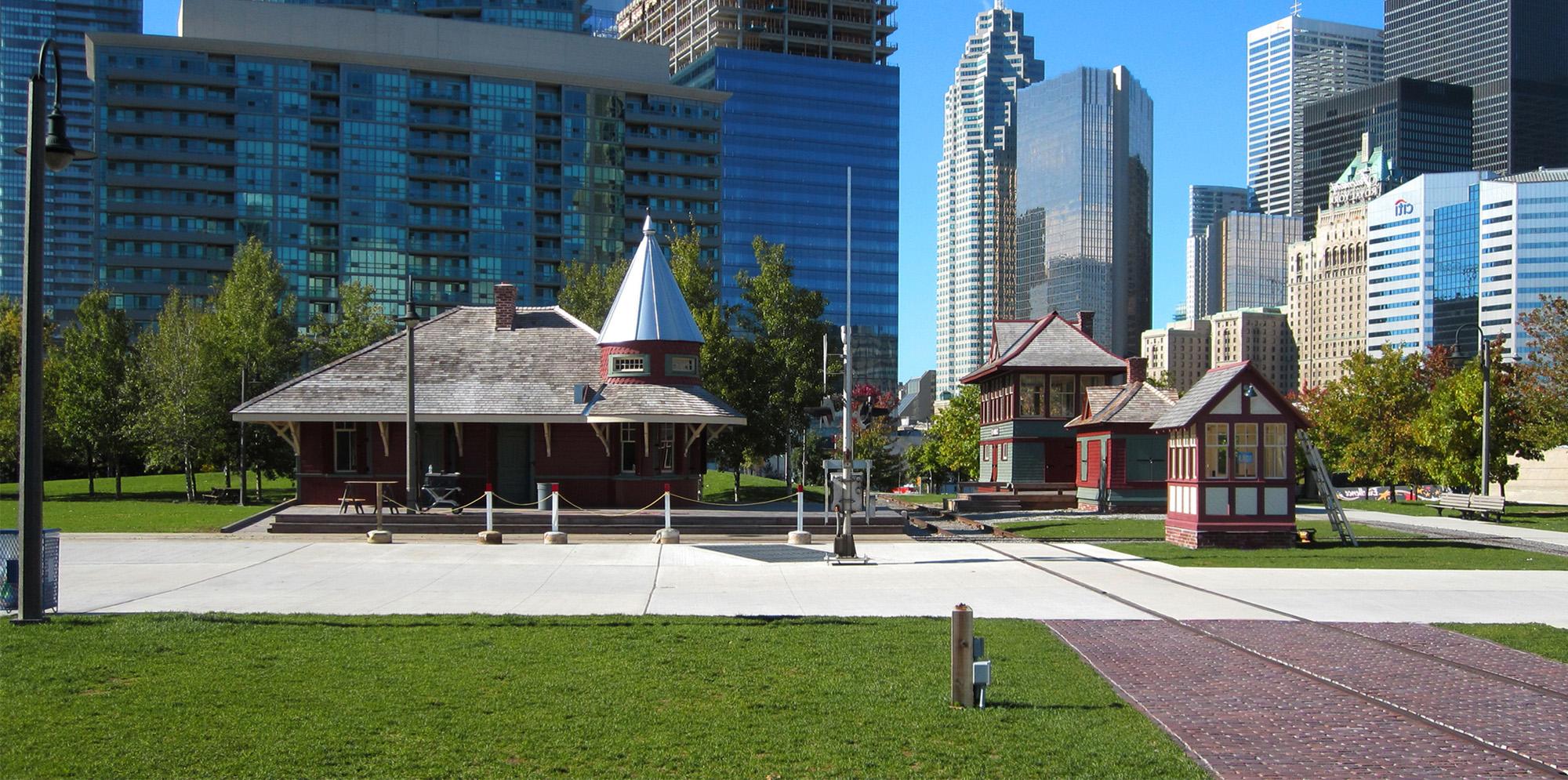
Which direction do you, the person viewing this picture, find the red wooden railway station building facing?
facing the viewer

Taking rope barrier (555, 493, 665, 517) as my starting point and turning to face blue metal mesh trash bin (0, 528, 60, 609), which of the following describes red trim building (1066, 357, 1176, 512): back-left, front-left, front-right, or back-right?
back-left

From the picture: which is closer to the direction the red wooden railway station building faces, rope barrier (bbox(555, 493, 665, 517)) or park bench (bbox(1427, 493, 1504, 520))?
the rope barrier

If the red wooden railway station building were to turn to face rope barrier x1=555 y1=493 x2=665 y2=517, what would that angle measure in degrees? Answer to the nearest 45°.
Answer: approximately 45° to its left

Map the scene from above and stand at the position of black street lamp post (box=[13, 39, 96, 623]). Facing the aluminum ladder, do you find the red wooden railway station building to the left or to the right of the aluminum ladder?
left

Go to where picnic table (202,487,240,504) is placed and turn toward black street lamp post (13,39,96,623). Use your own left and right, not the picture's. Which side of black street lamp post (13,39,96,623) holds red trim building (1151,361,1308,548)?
left

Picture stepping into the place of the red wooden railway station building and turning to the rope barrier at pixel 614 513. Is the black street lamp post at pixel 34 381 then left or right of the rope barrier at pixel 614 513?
right

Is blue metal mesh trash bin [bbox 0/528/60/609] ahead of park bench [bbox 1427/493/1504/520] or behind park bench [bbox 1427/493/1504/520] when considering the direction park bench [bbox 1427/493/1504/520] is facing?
ahead

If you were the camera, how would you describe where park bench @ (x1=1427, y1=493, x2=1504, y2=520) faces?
facing the viewer and to the left of the viewer

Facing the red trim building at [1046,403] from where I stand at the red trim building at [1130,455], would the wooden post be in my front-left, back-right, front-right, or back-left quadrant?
back-left

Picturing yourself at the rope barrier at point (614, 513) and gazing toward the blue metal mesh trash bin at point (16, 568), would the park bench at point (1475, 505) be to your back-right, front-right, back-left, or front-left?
back-left

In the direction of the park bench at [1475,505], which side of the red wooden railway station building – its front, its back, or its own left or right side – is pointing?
left

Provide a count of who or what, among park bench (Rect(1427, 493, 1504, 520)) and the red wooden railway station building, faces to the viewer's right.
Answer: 0

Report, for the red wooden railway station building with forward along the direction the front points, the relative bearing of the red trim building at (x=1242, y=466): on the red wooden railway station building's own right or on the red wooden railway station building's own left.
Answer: on the red wooden railway station building's own left
